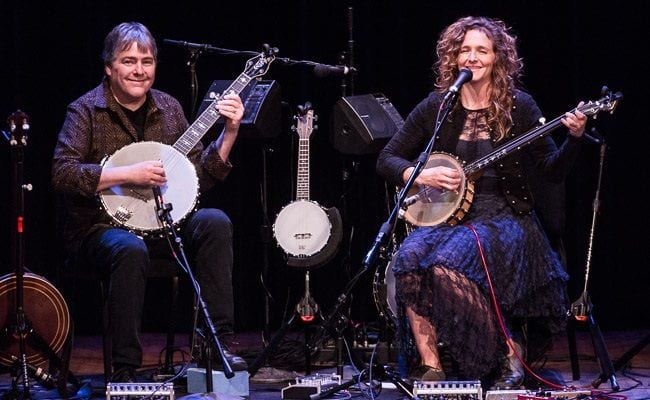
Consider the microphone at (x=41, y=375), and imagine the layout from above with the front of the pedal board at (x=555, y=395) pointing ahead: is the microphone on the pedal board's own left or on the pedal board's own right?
on the pedal board's own left

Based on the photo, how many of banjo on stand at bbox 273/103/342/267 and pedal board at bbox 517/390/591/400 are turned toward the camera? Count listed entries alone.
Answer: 1

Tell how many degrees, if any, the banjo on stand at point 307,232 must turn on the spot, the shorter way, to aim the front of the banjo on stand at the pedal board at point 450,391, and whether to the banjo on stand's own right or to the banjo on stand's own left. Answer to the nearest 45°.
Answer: approximately 45° to the banjo on stand's own left

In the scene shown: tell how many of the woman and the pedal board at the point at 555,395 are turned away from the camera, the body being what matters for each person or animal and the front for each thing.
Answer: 1

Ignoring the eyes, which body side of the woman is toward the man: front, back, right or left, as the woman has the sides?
right

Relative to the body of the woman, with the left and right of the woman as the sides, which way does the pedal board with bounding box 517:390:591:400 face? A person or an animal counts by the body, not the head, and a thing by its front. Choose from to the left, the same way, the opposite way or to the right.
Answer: the opposite way

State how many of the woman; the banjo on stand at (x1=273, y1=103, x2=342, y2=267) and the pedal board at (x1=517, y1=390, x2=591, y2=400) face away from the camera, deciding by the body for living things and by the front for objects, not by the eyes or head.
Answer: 1

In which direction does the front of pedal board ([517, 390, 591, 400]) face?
away from the camera

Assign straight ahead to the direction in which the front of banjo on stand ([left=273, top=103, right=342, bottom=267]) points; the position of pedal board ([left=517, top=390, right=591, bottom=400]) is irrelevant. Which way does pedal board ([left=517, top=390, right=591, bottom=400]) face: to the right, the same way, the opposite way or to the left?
the opposite way

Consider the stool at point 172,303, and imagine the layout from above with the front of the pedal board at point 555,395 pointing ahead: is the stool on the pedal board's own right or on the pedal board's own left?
on the pedal board's own left

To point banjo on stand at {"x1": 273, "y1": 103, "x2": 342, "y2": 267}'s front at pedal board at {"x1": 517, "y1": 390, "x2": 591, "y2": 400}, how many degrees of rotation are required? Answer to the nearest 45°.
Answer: approximately 45° to its left
